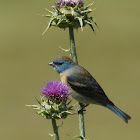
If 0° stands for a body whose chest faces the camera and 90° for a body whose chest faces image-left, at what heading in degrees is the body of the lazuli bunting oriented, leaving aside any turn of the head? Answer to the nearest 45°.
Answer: approximately 90°
